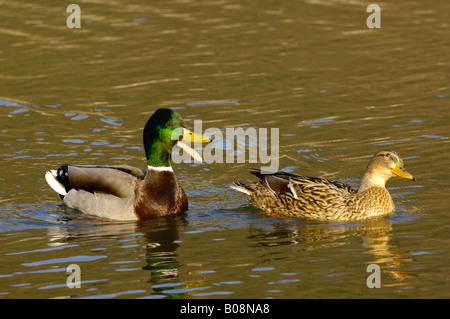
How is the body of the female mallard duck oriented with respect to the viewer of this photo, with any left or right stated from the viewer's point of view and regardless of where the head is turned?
facing to the right of the viewer

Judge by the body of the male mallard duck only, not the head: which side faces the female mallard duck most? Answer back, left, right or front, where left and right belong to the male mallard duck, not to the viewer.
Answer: front

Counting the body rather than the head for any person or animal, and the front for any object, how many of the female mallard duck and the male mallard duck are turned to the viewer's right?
2

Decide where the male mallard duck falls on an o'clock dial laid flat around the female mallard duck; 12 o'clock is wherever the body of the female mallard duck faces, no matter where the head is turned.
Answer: The male mallard duck is roughly at 6 o'clock from the female mallard duck.

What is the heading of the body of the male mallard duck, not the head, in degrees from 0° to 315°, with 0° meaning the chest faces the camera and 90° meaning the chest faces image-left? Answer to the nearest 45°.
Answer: approximately 270°
